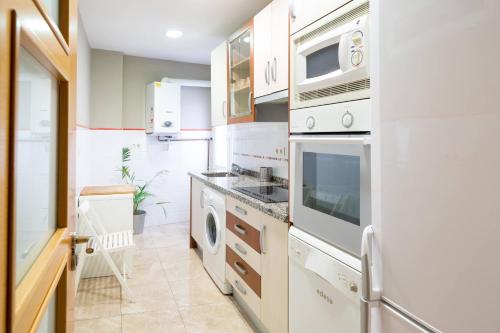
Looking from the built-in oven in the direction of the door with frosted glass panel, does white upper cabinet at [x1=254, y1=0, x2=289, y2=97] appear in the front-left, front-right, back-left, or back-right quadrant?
back-right

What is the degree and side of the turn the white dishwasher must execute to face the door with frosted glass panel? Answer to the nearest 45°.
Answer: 0° — it already faces it

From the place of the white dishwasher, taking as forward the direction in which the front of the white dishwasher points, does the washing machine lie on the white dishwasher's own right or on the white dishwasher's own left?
on the white dishwasher's own right

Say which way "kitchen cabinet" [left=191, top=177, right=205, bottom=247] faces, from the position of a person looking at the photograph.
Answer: facing to the left of the viewer

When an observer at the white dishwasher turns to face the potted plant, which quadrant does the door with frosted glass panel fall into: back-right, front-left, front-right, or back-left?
back-left

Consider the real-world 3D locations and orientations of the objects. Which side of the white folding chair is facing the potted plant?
left

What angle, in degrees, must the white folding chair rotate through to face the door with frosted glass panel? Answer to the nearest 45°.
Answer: approximately 90° to its right

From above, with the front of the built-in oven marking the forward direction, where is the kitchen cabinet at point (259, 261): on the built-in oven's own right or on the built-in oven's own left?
on the built-in oven's own right

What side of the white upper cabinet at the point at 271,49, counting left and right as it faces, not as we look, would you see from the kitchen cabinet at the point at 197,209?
right
